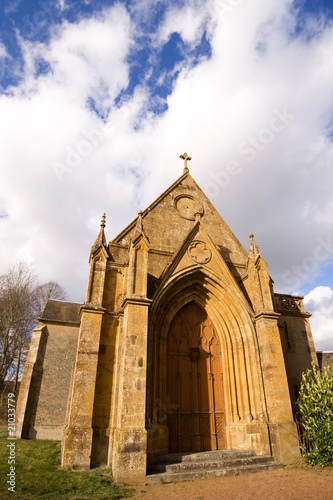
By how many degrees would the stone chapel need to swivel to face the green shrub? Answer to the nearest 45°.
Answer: approximately 45° to its left

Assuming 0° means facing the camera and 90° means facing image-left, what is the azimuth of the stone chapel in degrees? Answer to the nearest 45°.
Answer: approximately 315°
